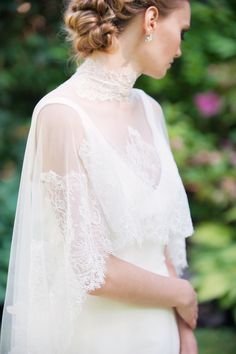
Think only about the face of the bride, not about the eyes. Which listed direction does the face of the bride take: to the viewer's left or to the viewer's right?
to the viewer's right

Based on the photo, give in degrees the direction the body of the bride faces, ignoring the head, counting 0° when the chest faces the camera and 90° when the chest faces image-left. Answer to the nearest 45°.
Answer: approximately 315°
